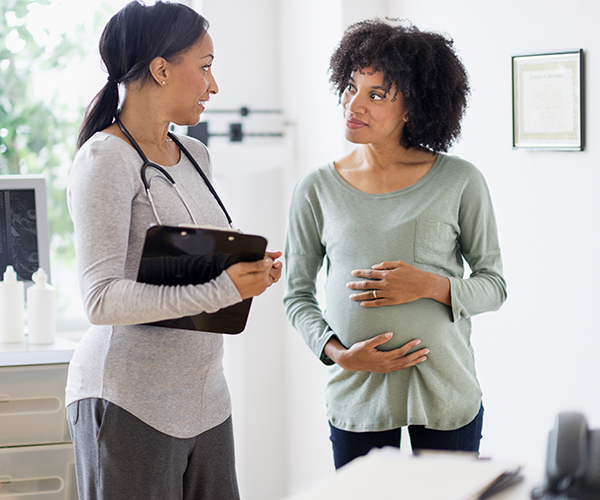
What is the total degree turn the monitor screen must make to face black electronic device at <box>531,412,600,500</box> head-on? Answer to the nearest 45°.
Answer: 0° — it already faces it

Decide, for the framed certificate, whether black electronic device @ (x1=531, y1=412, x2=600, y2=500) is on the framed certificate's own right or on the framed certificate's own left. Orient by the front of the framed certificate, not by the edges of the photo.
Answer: on the framed certificate's own left

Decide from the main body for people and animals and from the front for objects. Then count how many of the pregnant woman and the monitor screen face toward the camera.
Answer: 2

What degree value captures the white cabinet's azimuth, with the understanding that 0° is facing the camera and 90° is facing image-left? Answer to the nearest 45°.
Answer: approximately 0°

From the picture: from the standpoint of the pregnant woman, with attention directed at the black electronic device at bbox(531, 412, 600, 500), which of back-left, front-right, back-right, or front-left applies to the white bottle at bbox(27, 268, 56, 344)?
back-right

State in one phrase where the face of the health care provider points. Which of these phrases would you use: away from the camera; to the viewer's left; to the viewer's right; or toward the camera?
to the viewer's right

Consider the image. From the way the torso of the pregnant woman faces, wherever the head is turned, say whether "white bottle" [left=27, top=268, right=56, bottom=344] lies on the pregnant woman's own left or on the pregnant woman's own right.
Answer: on the pregnant woman's own right
